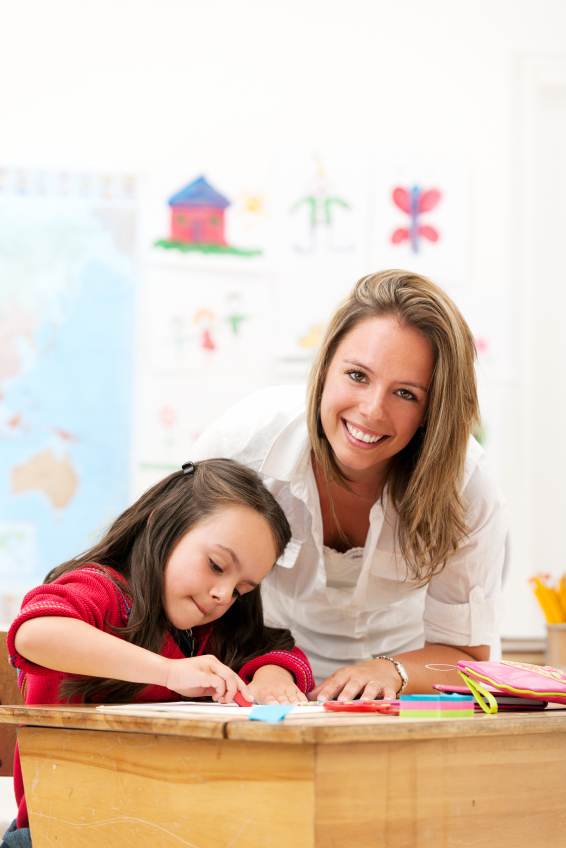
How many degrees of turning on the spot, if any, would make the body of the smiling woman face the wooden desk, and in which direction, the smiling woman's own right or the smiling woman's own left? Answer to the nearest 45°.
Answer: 0° — they already face it

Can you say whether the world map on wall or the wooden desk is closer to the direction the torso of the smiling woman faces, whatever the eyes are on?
the wooden desk

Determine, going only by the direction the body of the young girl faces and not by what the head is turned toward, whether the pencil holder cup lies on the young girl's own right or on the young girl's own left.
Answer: on the young girl's own left

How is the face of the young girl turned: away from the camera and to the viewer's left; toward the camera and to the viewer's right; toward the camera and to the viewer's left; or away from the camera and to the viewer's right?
toward the camera and to the viewer's right

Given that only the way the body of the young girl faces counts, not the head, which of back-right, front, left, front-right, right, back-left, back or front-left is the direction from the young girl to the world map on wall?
back-left

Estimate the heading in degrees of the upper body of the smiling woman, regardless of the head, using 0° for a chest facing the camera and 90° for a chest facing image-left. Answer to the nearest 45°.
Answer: approximately 0°
